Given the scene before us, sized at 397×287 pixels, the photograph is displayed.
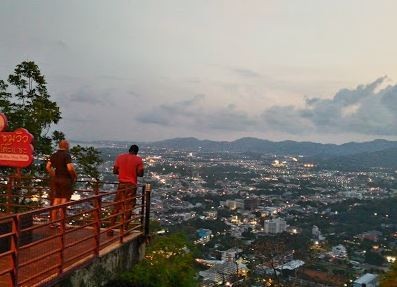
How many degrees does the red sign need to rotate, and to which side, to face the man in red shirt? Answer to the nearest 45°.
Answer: approximately 90° to its left

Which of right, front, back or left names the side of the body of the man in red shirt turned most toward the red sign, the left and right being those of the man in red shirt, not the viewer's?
left

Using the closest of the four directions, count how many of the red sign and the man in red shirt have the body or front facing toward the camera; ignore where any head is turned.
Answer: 1

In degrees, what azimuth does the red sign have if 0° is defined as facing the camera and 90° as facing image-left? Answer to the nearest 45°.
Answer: approximately 0°

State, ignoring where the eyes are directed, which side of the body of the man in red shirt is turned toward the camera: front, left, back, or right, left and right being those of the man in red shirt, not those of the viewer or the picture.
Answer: back

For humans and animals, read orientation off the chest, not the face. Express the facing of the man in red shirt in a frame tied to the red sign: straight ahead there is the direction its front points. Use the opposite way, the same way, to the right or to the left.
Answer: the opposite way
